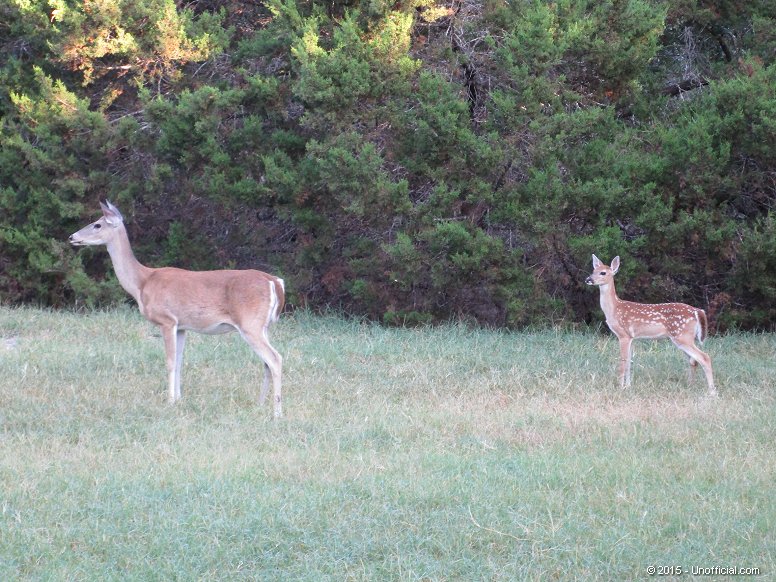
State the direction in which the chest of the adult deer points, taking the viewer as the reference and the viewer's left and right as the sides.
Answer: facing to the left of the viewer
